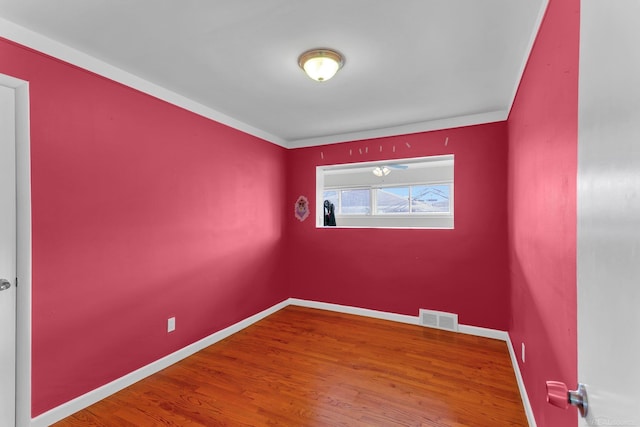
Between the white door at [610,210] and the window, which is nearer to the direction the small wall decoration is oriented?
the white door

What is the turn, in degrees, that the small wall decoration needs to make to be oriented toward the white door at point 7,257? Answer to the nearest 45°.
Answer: approximately 45° to its right

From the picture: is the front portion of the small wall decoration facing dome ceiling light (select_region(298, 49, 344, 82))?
yes

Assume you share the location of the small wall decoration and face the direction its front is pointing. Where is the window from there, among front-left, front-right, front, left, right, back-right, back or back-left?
back-left

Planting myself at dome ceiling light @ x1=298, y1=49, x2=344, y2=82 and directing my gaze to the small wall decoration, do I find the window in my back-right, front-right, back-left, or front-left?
front-right

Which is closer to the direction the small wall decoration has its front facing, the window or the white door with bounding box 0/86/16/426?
the white door

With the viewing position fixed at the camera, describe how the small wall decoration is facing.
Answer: facing the viewer

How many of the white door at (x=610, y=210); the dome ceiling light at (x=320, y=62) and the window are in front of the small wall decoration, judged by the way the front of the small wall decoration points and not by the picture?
2

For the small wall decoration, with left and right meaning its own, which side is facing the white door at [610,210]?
front

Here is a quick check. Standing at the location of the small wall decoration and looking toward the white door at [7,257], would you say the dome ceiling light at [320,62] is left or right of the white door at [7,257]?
left
